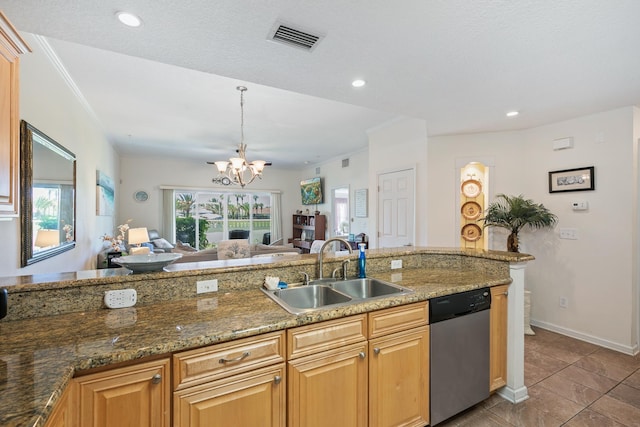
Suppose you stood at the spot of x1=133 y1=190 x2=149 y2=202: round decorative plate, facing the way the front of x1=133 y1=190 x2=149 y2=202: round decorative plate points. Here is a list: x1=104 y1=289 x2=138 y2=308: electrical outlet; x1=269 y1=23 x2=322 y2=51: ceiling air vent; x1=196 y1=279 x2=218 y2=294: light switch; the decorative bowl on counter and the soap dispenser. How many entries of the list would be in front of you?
5

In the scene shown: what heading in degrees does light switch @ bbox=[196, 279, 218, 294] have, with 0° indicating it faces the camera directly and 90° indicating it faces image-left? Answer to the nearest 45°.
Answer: approximately 0°

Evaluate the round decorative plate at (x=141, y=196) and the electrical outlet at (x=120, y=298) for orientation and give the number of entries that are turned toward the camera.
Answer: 2

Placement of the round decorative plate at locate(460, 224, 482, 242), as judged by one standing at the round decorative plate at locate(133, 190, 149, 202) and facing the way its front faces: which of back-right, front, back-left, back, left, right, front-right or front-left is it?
front-left

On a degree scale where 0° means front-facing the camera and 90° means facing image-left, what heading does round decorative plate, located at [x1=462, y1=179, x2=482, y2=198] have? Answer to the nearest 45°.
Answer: approximately 0°

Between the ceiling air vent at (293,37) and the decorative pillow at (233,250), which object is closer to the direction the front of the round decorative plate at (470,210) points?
the ceiling air vent

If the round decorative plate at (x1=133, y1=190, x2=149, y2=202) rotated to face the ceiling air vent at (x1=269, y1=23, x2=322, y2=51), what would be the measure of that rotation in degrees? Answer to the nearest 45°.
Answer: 0° — it already faces it

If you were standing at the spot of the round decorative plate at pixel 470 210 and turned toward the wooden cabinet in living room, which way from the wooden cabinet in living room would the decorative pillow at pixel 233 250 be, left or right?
left

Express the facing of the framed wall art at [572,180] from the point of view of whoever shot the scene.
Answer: facing the viewer and to the left of the viewer
